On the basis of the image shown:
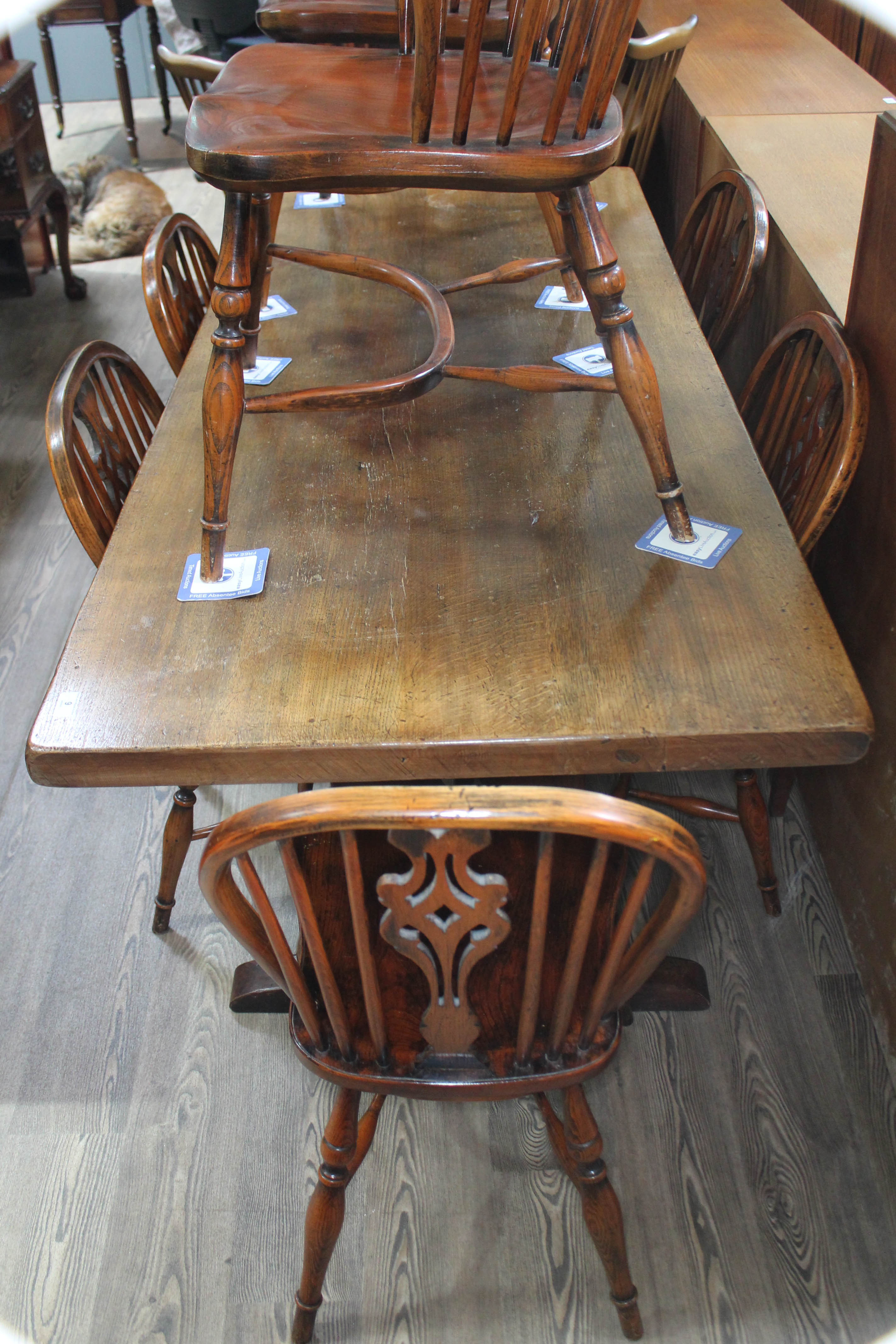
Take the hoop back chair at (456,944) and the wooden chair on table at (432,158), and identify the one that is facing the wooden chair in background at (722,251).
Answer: the hoop back chair

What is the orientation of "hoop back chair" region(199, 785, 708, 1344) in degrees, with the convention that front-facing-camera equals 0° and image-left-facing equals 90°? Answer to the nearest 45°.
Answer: approximately 180°

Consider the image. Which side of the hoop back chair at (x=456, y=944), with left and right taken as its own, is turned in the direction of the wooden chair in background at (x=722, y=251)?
front

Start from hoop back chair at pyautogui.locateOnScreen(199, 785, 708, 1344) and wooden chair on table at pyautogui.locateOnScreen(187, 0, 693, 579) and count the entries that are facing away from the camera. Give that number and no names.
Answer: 1

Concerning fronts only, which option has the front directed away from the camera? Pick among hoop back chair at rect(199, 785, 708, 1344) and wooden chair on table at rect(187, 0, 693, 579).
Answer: the hoop back chair

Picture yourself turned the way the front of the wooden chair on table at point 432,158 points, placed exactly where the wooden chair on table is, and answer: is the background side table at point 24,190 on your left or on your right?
on your right

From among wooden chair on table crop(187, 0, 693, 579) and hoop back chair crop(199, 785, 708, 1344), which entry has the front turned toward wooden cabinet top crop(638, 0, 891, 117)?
the hoop back chair

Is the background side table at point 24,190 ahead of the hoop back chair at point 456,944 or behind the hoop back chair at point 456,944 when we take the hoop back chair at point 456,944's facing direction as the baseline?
ahead

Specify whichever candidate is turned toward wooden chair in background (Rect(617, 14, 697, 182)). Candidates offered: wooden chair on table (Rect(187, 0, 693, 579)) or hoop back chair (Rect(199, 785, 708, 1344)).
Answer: the hoop back chair
